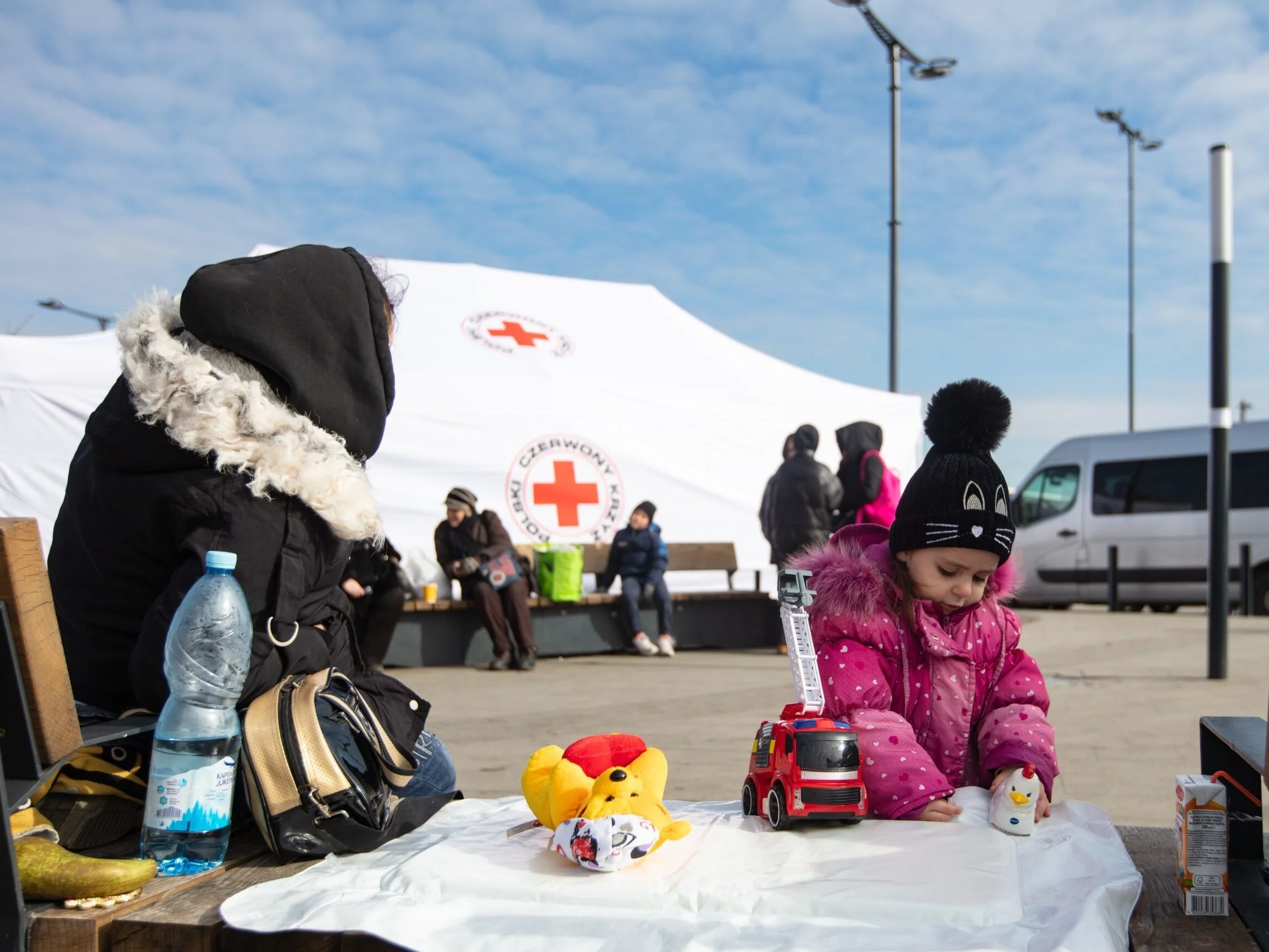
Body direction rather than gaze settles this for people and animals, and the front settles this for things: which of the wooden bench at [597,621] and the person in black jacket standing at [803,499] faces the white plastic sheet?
the wooden bench

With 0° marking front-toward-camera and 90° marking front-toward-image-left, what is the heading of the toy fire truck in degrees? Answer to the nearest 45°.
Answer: approximately 315°

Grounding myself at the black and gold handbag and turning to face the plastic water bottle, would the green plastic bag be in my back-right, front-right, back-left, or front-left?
back-right

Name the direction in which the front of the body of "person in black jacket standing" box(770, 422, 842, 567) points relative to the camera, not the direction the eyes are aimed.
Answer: away from the camera

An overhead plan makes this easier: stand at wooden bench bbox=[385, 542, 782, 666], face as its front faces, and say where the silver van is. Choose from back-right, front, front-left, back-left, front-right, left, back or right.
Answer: back-left

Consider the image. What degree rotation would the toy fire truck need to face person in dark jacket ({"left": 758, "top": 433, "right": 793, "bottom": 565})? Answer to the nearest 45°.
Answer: approximately 135° to its left

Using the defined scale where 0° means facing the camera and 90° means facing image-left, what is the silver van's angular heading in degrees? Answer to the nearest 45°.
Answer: approximately 90°

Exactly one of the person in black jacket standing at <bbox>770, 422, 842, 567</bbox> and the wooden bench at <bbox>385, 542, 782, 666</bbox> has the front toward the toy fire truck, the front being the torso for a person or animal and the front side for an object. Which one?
the wooden bench

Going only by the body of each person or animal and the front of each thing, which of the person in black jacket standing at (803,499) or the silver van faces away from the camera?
the person in black jacket standing
